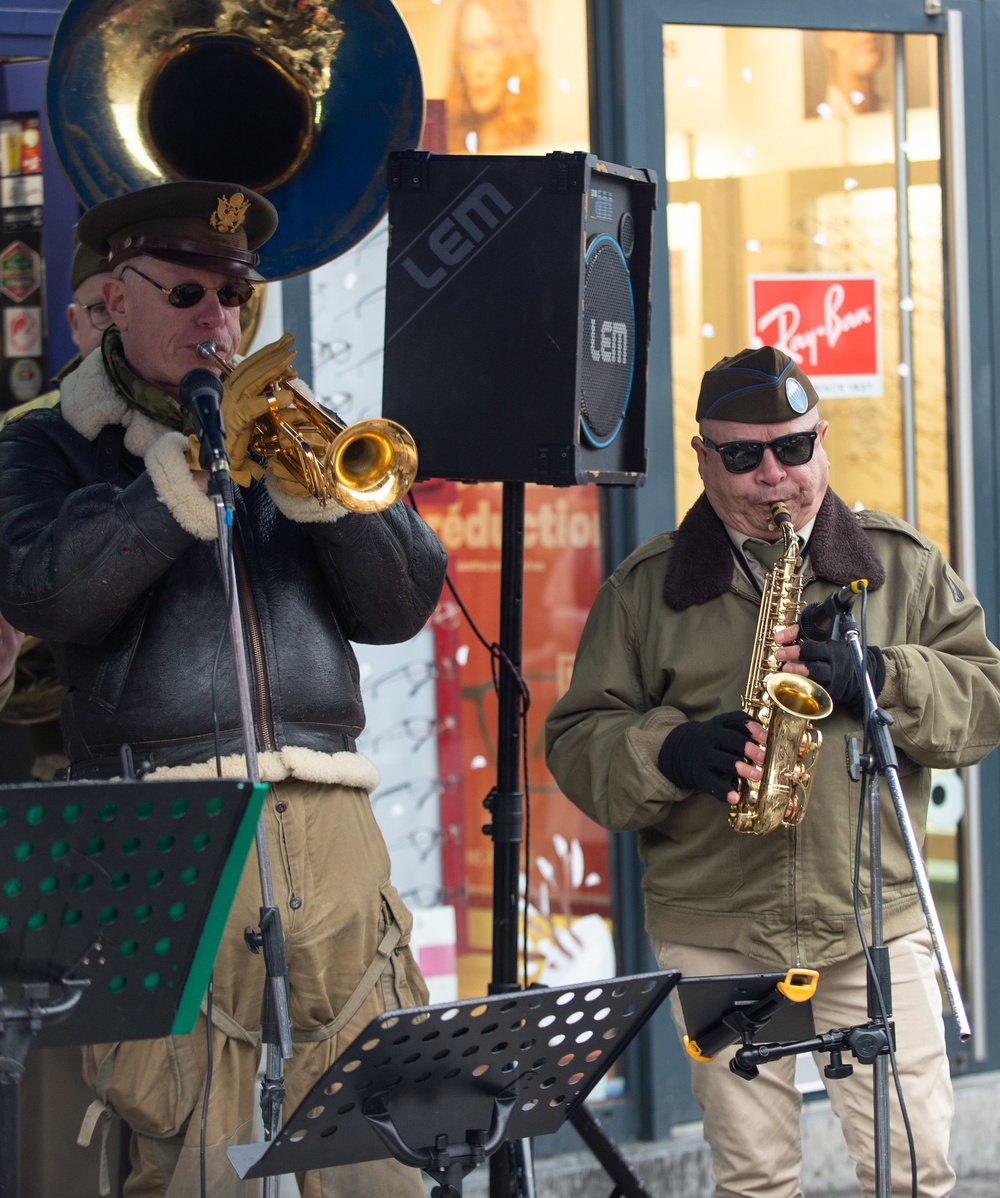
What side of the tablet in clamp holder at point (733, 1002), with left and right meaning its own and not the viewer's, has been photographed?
back

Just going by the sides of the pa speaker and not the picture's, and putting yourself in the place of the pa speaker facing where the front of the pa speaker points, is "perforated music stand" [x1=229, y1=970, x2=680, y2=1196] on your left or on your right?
on your right

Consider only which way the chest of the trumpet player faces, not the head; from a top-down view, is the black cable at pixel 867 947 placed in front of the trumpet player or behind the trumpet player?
in front

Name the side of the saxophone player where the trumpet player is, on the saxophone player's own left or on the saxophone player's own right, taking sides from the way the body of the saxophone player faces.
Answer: on the saxophone player's own right

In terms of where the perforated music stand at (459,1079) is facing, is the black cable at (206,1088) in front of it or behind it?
in front

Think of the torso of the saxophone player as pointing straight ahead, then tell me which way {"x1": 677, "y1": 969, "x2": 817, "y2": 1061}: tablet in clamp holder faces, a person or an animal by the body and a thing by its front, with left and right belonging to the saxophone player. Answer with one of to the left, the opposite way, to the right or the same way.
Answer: the opposite way

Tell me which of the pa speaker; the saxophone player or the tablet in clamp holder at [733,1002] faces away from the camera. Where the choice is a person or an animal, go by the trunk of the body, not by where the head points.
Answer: the tablet in clamp holder
